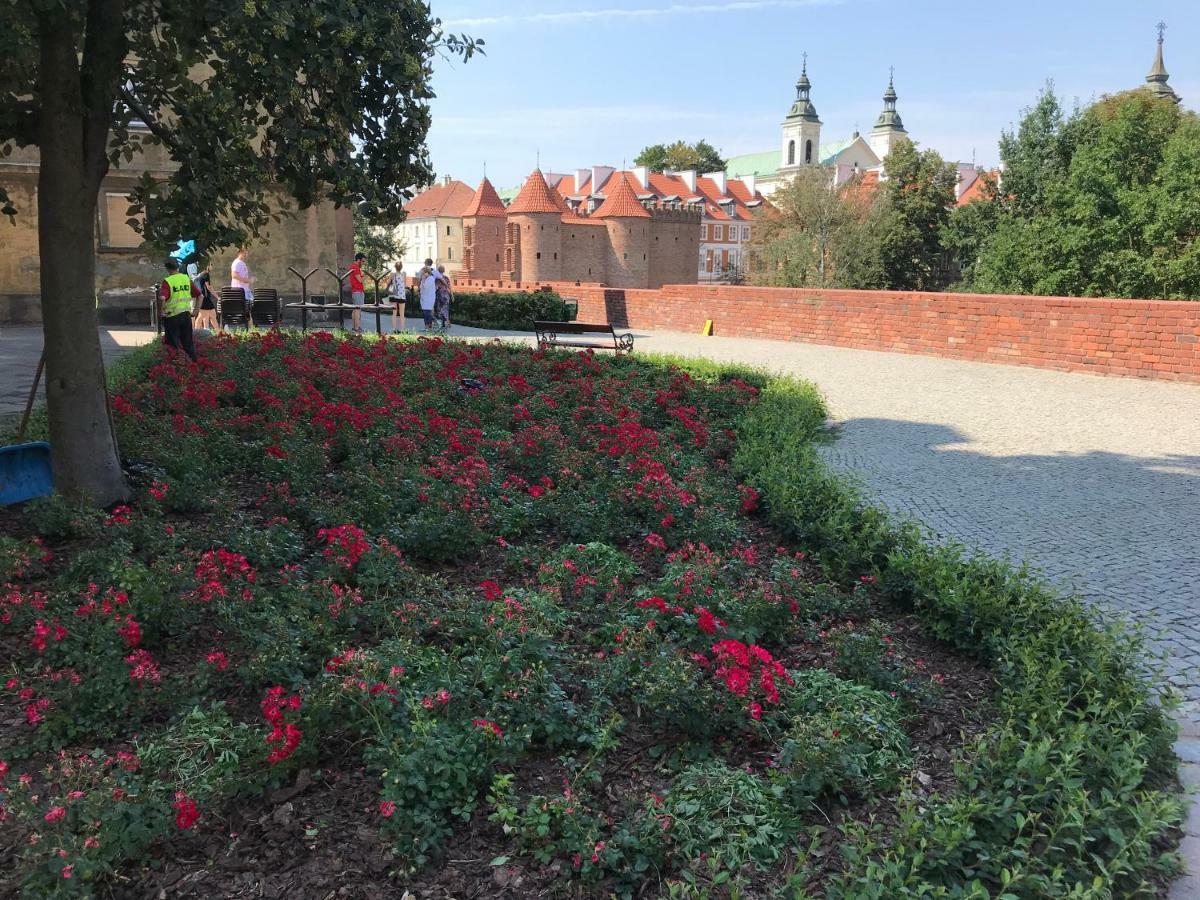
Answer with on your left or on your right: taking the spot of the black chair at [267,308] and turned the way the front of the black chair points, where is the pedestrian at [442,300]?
on your right

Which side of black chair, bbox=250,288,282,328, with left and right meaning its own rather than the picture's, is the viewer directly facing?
back

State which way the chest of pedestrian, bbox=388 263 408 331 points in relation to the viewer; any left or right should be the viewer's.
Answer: facing away from the viewer

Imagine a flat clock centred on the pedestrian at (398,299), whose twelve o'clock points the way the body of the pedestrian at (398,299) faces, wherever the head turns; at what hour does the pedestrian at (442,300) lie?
the pedestrian at (442,300) is roughly at 3 o'clock from the pedestrian at (398,299).

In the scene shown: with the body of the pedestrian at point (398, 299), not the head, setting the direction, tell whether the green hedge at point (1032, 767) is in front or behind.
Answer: behind
